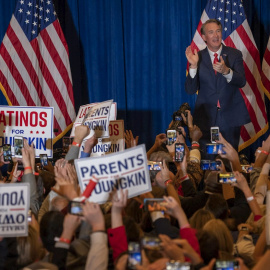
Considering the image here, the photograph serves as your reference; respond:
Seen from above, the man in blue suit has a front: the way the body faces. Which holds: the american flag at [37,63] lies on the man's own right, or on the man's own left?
on the man's own right

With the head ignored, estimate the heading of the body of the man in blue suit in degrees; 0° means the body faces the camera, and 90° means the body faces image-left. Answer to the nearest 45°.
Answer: approximately 0°

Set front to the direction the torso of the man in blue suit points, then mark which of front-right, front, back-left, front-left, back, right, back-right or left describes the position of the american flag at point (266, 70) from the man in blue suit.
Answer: back-left

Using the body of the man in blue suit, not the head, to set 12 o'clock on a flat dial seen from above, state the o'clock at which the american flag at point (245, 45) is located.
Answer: The american flag is roughly at 7 o'clock from the man in blue suit.
